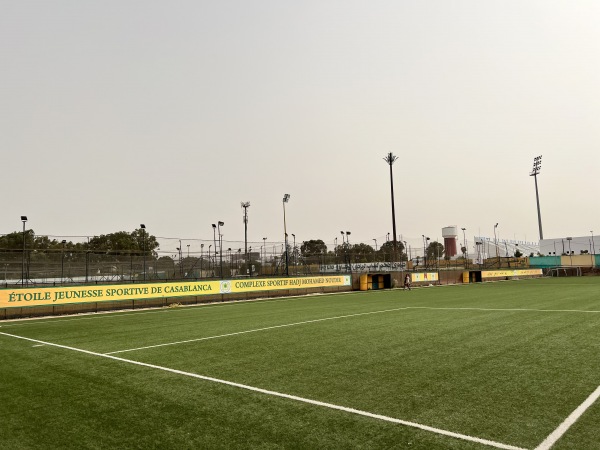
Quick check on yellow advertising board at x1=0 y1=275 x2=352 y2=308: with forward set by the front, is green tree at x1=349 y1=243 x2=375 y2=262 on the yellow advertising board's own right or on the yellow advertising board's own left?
on the yellow advertising board's own left

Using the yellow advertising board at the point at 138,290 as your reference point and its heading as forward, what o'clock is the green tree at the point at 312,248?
The green tree is roughly at 9 o'clock from the yellow advertising board.

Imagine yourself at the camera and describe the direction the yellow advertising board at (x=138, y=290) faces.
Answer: facing the viewer and to the right of the viewer

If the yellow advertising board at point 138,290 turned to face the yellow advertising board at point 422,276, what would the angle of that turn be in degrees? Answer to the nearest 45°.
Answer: approximately 90° to its left

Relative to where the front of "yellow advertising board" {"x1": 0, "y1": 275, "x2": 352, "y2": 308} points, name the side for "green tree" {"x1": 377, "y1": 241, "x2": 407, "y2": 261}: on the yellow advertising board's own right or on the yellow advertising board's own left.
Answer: on the yellow advertising board's own left
